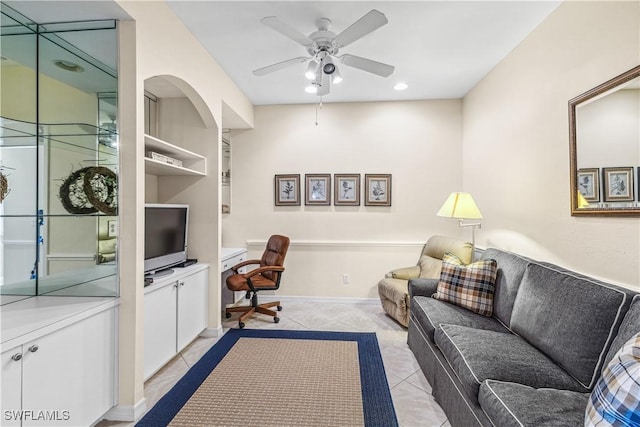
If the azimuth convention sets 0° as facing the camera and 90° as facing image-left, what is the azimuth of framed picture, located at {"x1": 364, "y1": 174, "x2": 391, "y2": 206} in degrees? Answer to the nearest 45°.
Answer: approximately 0°

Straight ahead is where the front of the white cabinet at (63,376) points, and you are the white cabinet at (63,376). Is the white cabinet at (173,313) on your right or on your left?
on your left

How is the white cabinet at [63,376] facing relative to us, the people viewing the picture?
facing the viewer and to the right of the viewer

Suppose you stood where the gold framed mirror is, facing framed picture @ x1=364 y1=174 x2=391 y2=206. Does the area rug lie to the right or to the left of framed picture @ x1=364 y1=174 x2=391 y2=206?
left

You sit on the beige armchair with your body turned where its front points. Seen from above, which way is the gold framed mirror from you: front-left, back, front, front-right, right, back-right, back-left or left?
left

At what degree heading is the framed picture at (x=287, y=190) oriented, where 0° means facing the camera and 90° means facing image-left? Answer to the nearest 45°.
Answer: approximately 0°

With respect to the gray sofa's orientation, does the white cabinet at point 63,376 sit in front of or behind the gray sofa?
in front

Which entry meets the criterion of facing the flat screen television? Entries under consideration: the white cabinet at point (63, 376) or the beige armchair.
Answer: the beige armchair

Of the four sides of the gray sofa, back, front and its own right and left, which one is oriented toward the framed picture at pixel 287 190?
right

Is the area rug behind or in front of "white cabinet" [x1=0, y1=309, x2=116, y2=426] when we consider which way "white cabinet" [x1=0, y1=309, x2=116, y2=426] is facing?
in front

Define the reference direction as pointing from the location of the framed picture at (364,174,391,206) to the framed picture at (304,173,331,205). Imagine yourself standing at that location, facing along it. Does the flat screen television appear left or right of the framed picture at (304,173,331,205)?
left
